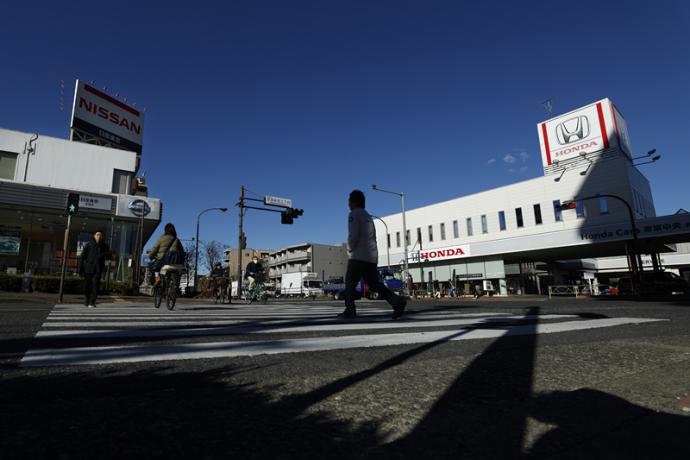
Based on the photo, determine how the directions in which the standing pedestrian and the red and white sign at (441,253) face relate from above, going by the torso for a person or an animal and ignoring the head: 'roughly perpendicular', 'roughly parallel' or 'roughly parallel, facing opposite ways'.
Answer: roughly perpendicular

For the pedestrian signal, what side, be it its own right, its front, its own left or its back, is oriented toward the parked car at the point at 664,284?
left

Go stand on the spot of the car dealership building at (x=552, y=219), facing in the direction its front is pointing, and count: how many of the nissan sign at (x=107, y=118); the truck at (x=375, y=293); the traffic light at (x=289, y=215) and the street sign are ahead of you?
4

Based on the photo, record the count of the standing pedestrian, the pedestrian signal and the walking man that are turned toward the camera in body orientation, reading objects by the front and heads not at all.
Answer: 2

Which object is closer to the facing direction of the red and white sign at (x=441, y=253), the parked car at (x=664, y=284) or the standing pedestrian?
the standing pedestrian

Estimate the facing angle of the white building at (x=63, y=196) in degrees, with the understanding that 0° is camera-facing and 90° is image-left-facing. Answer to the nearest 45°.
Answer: approximately 315°

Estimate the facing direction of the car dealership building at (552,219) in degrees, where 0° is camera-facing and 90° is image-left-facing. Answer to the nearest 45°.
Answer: approximately 45°

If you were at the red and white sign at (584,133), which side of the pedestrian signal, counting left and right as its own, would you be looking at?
left
